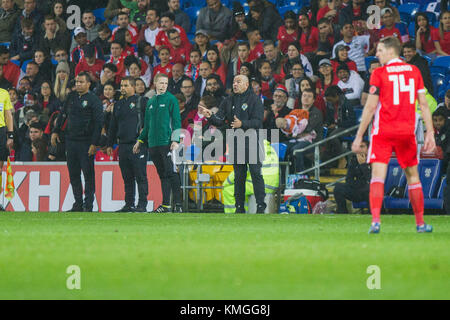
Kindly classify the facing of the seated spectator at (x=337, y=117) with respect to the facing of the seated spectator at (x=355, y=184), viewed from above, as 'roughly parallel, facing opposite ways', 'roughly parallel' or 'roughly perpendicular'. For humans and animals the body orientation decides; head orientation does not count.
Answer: roughly parallel

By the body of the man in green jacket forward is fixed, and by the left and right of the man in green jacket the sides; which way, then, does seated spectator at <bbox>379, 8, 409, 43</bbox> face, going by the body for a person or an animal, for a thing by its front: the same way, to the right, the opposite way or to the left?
the same way

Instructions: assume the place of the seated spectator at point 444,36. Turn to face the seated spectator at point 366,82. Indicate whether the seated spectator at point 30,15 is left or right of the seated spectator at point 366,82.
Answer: right

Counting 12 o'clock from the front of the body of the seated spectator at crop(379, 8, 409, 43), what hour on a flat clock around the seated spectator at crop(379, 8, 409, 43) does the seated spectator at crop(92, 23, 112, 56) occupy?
the seated spectator at crop(92, 23, 112, 56) is roughly at 2 o'clock from the seated spectator at crop(379, 8, 409, 43).

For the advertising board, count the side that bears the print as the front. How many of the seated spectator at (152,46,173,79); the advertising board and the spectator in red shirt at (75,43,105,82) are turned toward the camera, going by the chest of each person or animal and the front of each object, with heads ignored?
3

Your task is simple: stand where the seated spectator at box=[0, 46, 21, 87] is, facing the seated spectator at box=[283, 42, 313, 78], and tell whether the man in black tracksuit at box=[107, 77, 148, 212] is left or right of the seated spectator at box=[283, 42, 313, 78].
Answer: right

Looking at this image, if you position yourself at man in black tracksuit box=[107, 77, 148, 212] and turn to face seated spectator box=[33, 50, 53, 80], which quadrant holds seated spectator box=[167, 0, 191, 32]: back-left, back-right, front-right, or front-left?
front-right

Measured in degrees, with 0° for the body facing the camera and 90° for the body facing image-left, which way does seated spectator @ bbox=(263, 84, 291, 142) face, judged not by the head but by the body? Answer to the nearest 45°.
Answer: approximately 45°

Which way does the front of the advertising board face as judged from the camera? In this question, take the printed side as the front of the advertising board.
facing the viewer

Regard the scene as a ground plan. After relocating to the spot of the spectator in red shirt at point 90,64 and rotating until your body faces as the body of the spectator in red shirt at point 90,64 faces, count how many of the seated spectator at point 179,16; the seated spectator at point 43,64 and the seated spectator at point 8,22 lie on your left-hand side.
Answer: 1

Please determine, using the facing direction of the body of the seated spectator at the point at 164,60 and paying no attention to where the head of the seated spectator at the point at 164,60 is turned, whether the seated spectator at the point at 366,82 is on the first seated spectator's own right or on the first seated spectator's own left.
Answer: on the first seated spectator's own left

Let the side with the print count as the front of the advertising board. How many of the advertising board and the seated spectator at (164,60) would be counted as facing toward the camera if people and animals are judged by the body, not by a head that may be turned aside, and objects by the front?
2

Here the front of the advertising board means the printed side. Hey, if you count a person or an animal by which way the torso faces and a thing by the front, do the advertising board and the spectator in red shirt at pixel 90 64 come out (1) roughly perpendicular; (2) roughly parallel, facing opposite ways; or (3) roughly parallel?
roughly parallel

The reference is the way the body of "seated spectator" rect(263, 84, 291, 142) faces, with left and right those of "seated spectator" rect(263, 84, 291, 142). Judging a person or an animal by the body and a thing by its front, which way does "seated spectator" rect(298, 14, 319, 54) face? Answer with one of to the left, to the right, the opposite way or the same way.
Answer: the same way

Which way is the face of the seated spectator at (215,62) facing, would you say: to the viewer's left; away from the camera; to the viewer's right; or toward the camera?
toward the camera

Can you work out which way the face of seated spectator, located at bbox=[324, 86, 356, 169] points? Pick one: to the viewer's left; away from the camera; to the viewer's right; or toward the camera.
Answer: toward the camera

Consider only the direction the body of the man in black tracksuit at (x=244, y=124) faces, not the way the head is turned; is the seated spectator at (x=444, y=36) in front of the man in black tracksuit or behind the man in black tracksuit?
behind

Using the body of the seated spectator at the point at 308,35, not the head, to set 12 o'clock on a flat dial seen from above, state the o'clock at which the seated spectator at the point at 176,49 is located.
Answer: the seated spectator at the point at 176,49 is roughly at 2 o'clock from the seated spectator at the point at 308,35.
